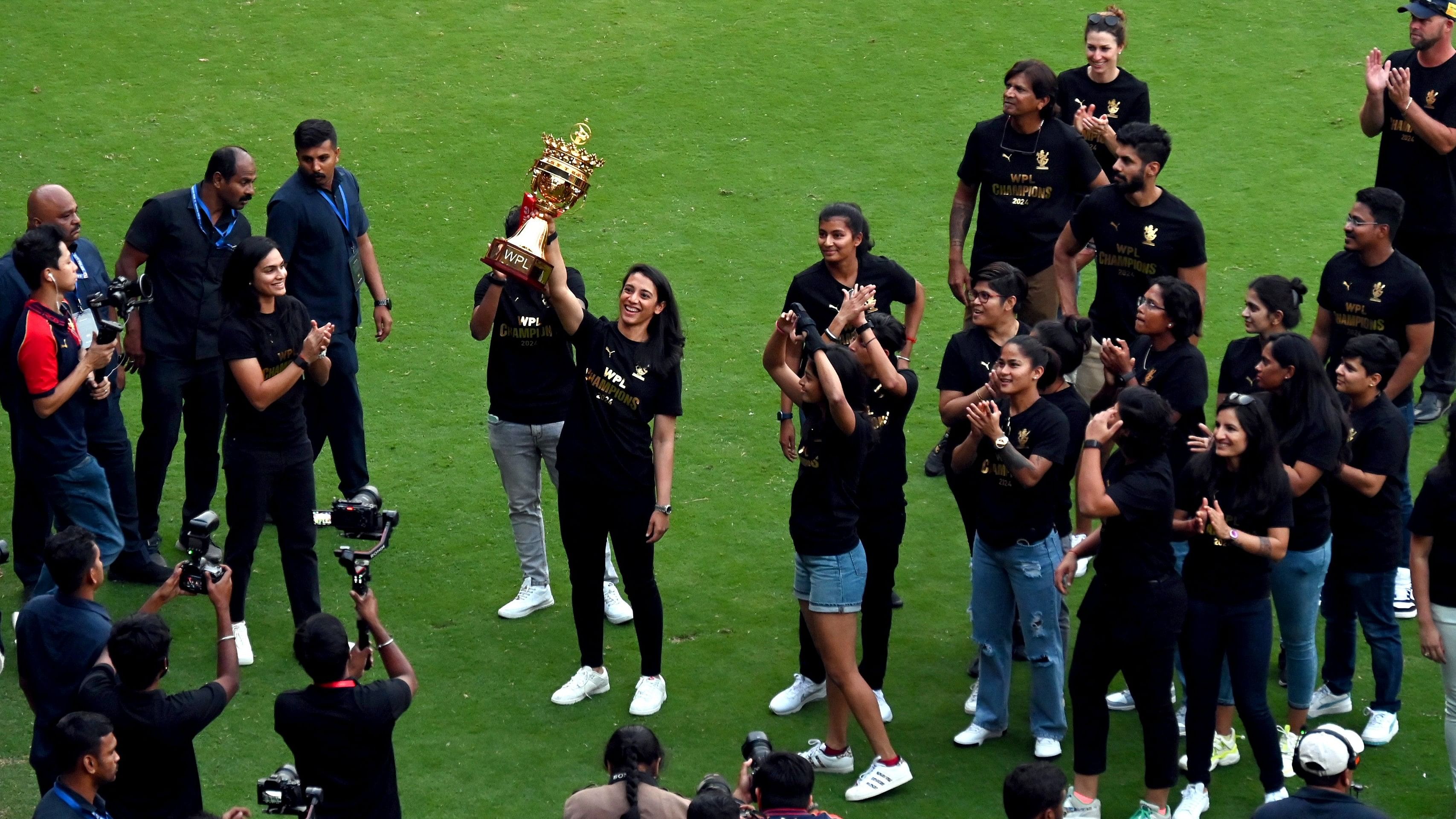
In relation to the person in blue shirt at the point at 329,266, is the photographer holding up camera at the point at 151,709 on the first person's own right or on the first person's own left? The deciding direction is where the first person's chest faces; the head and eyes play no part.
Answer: on the first person's own right

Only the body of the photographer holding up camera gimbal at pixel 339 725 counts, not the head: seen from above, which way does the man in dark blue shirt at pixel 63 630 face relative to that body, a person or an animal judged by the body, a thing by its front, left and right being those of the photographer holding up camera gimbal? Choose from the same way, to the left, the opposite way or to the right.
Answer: the same way

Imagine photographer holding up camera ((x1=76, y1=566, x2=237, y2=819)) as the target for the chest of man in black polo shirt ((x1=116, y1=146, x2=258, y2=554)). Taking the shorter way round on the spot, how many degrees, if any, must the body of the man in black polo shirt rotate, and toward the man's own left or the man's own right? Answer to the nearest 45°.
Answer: approximately 45° to the man's own right

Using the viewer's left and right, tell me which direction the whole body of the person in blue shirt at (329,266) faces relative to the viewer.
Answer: facing the viewer and to the right of the viewer

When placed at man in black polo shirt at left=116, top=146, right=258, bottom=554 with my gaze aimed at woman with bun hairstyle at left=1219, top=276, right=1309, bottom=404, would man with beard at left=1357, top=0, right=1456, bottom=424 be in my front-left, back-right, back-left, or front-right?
front-left

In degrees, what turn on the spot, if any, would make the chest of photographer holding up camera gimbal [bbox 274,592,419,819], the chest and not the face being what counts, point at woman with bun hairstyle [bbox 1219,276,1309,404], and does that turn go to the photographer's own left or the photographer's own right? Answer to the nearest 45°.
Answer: approximately 45° to the photographer's own right

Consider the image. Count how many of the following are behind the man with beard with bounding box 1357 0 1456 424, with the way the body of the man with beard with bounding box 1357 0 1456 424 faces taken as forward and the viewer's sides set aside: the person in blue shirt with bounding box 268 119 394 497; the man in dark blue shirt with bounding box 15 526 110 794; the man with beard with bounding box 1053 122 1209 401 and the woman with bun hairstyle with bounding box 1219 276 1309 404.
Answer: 0

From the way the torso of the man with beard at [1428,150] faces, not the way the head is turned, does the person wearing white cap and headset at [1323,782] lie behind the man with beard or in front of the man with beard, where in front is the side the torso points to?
in front

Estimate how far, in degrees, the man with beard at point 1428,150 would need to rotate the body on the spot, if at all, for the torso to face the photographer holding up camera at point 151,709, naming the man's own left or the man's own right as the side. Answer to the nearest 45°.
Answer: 0° — they already face them

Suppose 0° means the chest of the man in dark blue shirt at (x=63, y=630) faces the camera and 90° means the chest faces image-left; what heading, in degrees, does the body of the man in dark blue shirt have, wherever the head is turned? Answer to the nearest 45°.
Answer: approximately 225°

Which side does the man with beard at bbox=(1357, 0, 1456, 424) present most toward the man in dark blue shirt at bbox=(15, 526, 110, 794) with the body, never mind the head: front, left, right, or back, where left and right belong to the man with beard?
front

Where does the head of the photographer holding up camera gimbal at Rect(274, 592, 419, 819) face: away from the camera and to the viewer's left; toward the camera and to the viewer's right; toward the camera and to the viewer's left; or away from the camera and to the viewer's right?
away from the camera and to the viewer's right

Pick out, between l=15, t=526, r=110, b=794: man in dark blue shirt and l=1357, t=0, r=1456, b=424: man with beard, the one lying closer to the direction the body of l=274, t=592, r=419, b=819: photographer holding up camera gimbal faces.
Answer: the man with beard

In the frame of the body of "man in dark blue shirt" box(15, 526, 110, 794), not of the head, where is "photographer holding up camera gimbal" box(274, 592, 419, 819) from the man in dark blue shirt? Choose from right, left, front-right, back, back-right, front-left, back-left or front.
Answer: right

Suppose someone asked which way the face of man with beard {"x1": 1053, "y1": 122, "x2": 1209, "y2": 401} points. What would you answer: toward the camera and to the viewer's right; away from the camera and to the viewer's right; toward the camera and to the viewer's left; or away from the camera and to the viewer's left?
toward the camera and to the viewer's left

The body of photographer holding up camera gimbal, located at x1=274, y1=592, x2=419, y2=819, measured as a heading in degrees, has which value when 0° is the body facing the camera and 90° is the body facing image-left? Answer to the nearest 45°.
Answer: approximately 225°

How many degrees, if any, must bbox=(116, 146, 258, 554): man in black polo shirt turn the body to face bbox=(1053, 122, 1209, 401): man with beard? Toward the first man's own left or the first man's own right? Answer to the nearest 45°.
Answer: approximately 45° to the first man's own left

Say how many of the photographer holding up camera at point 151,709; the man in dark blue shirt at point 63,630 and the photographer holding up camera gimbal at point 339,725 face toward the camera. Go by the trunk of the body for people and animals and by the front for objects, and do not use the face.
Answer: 0
